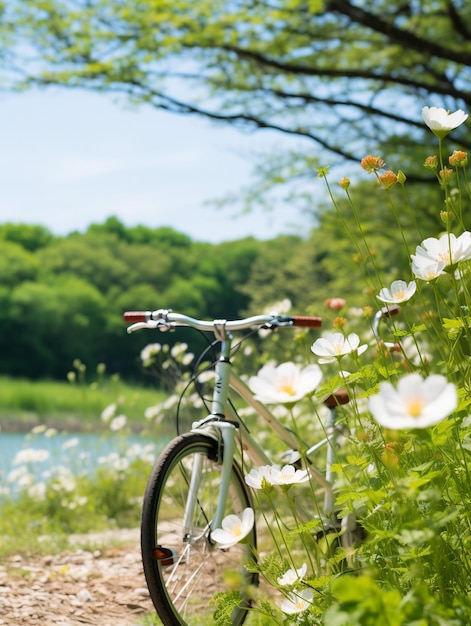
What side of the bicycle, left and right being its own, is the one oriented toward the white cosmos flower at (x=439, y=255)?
left

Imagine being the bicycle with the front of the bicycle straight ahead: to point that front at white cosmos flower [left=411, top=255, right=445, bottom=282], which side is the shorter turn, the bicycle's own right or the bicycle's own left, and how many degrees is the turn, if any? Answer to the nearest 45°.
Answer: approximately 90° to the bicycle's own left

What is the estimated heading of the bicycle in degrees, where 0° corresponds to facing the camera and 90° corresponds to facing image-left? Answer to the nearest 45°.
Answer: approximately 45°

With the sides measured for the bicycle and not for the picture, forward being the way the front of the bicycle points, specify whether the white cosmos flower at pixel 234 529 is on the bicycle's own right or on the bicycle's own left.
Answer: on the bicycle's own left

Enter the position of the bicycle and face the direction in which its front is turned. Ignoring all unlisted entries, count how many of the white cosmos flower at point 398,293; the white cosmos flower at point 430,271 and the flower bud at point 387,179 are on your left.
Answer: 3

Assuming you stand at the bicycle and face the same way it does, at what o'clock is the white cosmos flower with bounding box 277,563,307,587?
The white cosmos flower is roughly at 10 o'clock from the bicycle.

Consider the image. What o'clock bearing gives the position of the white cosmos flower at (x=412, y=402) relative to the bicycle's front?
The white cosmos flower is roughly at 10 o'clock from the bicycle.

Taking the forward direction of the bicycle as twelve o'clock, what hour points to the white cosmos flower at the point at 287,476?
The white cosmos flower is roughly at 10 o'clock from the bicycle.

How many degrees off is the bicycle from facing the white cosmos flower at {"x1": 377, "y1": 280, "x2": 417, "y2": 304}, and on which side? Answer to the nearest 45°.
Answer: approximately 90° to its left

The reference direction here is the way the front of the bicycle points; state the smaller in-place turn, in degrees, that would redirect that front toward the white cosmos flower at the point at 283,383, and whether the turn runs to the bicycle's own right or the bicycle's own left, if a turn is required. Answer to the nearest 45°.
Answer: approximately 45° to the bicycle's own left
